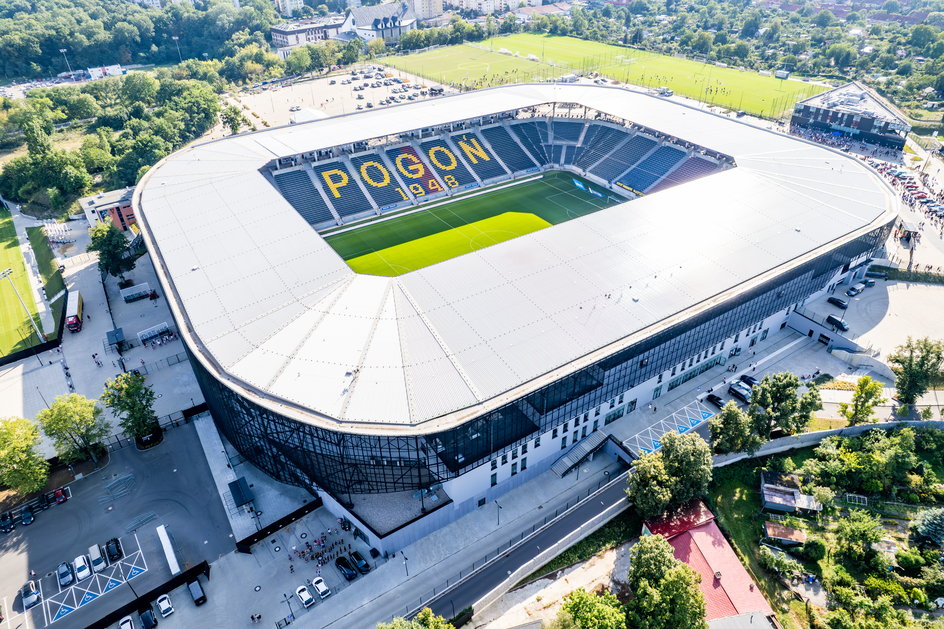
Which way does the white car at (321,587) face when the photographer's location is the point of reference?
facing away from the viewer and to the left of the viewer

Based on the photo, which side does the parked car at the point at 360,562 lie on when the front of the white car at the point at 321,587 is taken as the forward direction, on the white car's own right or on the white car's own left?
on the white car's own right

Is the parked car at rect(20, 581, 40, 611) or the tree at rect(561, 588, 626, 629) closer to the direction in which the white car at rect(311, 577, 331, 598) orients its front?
the parked car

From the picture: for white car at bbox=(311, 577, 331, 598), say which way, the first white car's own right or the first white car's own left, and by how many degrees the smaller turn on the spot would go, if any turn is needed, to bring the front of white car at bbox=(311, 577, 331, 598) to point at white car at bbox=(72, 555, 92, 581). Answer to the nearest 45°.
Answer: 0° — it already faces it

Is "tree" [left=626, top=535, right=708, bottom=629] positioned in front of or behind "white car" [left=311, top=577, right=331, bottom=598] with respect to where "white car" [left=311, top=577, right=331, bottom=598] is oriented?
behind

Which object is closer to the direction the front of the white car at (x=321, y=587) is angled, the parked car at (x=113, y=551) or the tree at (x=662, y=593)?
the parked car

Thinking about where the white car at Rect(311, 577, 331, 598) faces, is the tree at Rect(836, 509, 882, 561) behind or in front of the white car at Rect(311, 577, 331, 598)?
behind

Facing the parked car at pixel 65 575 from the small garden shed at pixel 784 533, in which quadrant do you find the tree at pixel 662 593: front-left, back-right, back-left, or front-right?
front-left

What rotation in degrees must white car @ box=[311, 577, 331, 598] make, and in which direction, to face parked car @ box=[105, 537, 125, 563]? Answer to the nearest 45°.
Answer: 0° — it already faces it

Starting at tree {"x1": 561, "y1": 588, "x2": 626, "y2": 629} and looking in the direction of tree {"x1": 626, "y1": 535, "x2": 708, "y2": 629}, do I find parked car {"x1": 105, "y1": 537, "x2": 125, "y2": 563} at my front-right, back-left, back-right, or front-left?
back-left

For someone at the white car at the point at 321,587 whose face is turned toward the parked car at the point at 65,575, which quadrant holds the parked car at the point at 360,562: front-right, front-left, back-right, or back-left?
back-right
